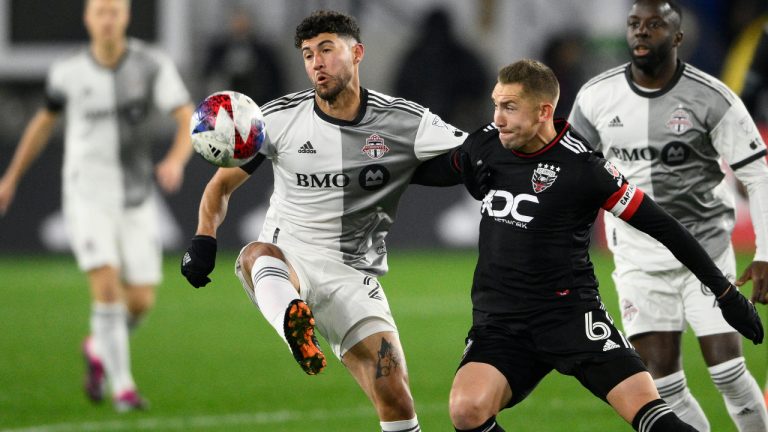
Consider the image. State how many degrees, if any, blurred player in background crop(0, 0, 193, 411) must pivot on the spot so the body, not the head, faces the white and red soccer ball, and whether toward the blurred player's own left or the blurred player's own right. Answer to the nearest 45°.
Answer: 0° — they already face it

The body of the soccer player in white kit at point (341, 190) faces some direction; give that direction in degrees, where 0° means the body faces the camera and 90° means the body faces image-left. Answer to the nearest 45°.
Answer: approximately 0°

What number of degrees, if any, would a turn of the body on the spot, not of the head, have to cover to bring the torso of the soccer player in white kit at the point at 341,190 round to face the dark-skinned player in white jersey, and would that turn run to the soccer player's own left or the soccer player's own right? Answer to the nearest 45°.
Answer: approximately 90° to the soccer player's own left

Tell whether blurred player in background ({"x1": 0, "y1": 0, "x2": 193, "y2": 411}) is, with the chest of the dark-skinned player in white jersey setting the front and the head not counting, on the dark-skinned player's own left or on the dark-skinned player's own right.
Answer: on the dark-skinned player's own right

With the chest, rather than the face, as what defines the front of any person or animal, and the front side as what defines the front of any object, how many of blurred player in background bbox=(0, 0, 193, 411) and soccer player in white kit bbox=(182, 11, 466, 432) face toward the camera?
2

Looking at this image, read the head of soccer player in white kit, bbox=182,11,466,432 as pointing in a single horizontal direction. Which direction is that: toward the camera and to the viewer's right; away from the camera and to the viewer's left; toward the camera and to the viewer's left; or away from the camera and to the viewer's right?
toward the camera and to the viewer's left
